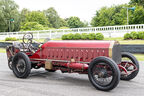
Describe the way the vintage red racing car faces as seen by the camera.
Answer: facing the viewer and to the right of the viewer

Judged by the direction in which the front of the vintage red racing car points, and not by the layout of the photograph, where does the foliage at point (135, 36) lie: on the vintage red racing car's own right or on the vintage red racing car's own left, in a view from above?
on the vintage red racing car's own left

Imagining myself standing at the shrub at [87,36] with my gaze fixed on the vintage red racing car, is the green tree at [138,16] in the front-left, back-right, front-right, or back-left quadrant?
back-left

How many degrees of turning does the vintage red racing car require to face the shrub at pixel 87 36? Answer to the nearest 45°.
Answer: approximately 135° to its left
